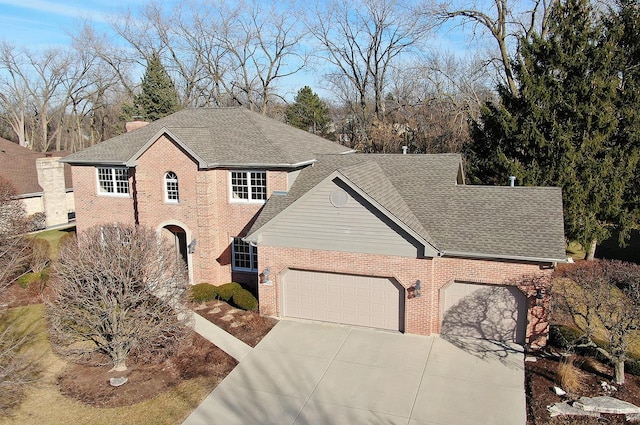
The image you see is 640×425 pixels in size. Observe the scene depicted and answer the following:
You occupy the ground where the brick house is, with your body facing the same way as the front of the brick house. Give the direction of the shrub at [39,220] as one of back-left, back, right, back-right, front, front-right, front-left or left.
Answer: right

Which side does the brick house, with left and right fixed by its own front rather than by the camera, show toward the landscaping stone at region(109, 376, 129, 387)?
front

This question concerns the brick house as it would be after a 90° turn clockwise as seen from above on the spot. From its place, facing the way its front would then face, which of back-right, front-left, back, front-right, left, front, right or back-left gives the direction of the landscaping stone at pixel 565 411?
back

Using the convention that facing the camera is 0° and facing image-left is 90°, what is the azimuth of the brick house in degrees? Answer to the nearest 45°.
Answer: approximately 45°

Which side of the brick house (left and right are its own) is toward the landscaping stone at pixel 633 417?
left

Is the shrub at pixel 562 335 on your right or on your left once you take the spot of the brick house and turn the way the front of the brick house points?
on your left

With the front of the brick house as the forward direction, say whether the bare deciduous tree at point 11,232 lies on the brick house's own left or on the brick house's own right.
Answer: on the brick house's own right

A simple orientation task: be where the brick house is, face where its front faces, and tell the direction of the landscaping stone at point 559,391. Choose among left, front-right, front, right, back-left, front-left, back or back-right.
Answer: left

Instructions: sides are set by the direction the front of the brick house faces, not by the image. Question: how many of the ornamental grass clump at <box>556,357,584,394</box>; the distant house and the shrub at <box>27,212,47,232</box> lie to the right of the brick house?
2

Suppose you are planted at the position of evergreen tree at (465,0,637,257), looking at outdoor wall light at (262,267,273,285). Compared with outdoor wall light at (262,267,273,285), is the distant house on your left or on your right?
right

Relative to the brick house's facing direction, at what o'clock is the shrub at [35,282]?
The shrub is roughly at 2 o'clock from the brick house.

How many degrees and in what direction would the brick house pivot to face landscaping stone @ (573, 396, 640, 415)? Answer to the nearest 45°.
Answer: approximately 90° to its left
